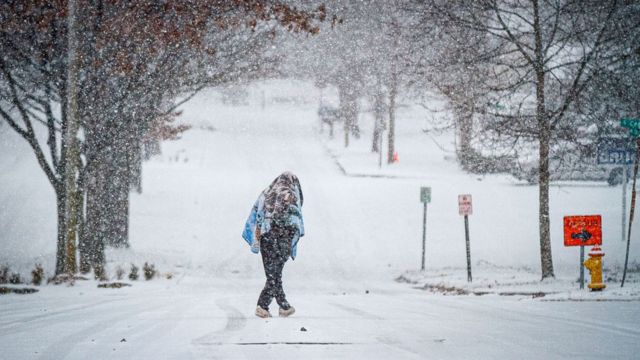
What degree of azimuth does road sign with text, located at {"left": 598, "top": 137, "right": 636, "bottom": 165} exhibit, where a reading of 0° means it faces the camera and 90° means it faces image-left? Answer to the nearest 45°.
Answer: approximately 0°

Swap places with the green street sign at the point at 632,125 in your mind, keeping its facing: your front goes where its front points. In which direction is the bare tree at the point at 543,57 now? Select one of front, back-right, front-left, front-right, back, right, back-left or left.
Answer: back-right

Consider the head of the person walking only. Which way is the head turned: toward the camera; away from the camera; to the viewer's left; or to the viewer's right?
away from the camera

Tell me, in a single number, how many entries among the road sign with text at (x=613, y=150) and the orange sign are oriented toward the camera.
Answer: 2

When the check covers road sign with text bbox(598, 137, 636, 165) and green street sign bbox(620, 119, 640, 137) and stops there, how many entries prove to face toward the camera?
2

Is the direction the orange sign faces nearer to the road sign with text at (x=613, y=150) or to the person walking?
the person walking
